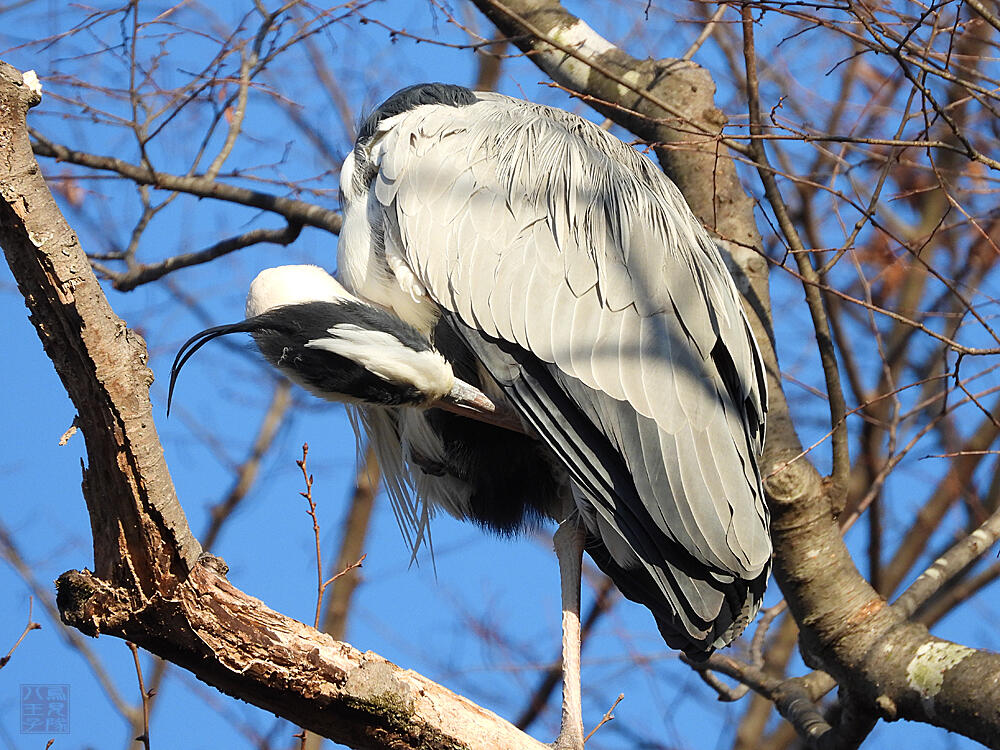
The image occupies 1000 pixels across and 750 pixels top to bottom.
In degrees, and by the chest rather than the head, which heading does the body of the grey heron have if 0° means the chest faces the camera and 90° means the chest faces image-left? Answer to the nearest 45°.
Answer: approximately 90°
